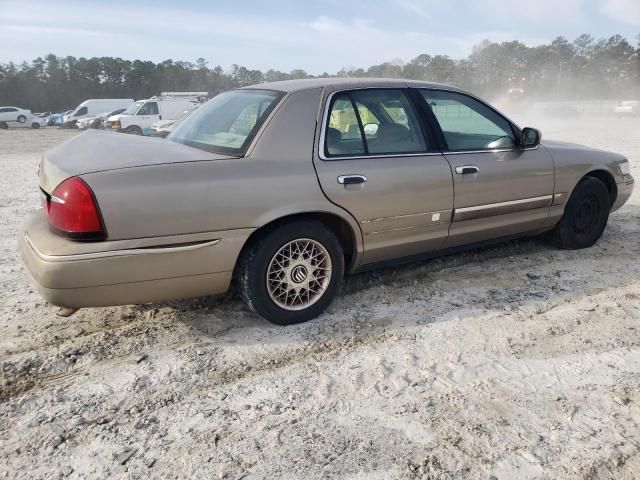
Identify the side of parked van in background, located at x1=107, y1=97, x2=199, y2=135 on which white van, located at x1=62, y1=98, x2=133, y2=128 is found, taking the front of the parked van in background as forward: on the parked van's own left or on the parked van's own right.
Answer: on the parked van's own right

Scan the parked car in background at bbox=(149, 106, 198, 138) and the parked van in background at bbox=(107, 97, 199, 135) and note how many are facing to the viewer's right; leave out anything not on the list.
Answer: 0

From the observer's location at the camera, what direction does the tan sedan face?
facing away from the viewer and to the right of the viewer

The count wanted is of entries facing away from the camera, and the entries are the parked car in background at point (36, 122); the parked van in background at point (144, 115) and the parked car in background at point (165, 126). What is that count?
0

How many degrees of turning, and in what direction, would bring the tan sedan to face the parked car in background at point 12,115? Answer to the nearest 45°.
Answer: approximately 90° to its left

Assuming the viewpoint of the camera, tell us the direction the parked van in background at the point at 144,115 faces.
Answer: facing the viewer and to the left of the viewer

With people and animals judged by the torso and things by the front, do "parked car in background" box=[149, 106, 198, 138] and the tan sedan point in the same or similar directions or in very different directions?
very different directions

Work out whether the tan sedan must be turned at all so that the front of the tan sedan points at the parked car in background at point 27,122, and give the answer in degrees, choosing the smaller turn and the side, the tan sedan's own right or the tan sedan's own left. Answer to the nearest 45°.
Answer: approximately 90° to the tan sedan's own left

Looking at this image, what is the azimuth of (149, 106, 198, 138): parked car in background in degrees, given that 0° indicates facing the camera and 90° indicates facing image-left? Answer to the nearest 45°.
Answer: approximately 45°
